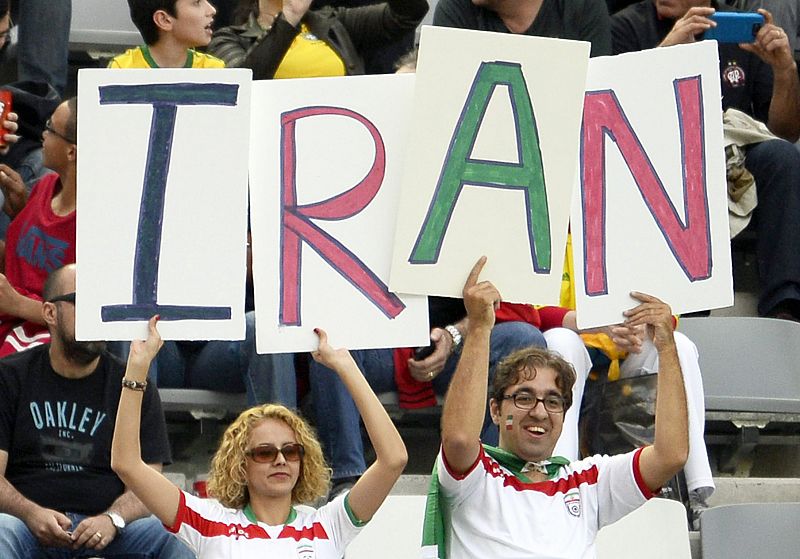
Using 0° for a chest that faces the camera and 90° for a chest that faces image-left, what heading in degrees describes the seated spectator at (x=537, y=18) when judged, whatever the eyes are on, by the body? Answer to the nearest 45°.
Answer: approximately 0°

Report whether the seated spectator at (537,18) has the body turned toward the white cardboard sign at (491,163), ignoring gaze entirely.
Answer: yes

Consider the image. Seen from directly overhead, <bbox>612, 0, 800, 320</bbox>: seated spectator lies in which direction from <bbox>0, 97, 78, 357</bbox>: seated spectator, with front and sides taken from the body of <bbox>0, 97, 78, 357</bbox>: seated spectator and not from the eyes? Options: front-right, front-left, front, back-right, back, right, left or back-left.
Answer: back-left

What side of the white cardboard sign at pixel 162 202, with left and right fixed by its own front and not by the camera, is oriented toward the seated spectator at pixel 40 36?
back

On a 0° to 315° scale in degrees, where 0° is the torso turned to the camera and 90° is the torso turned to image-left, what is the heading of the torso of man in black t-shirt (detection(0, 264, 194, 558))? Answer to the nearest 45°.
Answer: approximately 315°

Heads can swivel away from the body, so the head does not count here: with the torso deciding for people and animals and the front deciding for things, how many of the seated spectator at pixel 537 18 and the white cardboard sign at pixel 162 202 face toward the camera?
2
